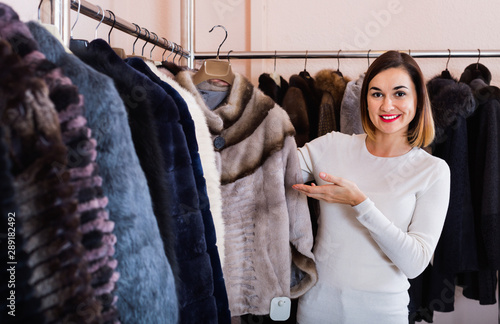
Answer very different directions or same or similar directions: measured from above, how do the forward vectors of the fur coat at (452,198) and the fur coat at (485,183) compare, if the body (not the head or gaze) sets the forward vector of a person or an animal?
same or similar directions

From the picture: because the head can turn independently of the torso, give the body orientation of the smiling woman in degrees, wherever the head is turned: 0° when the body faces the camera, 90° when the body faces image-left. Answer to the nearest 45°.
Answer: approximately 0°

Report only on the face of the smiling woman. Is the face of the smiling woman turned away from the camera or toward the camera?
toward the camera

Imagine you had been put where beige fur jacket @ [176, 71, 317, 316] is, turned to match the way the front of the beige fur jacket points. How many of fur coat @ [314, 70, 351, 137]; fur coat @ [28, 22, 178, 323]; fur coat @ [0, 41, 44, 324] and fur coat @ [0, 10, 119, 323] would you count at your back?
1
